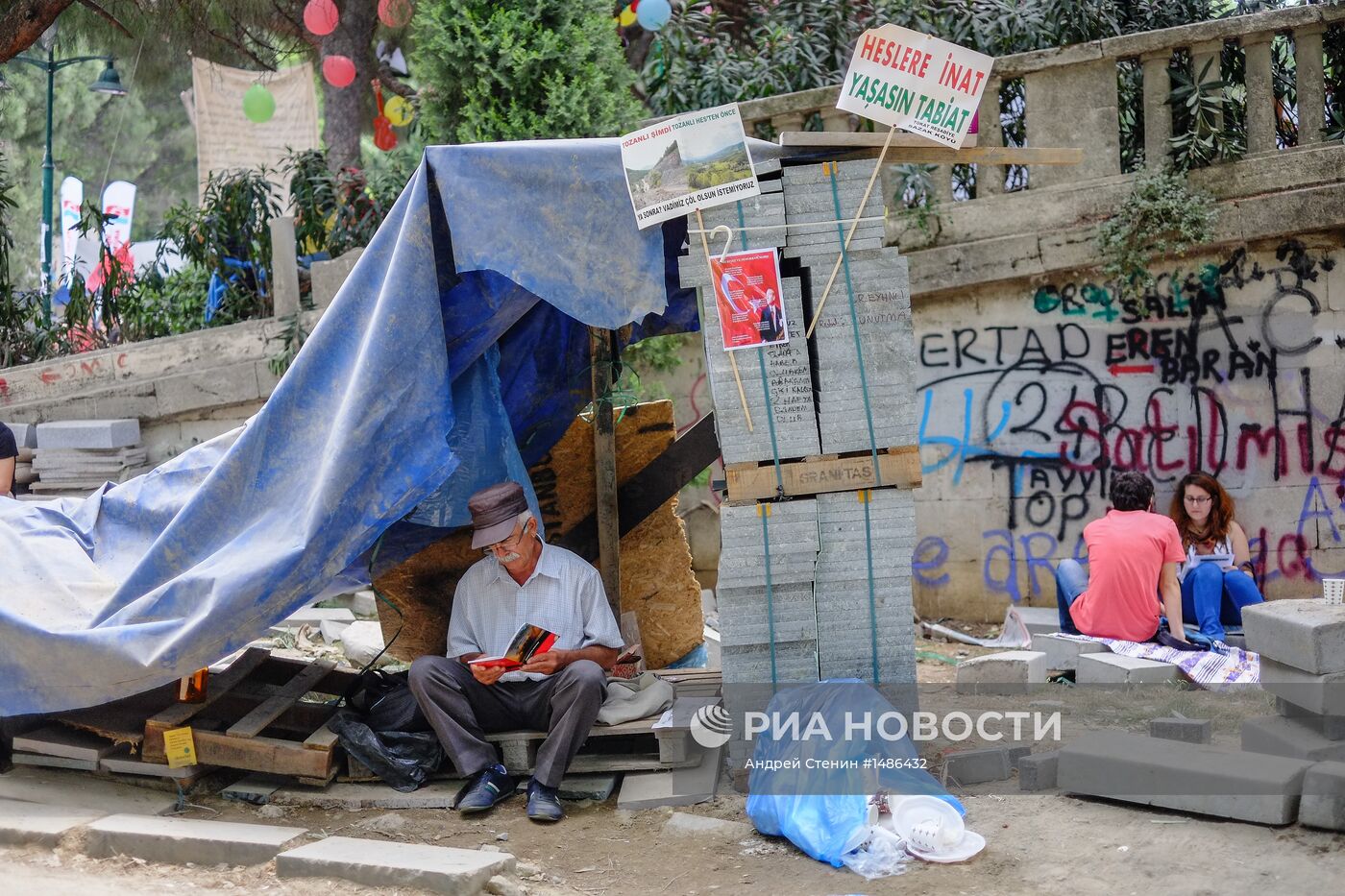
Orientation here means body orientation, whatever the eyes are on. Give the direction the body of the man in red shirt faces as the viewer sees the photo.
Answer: away from the camera

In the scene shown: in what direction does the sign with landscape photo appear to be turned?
toward the camera

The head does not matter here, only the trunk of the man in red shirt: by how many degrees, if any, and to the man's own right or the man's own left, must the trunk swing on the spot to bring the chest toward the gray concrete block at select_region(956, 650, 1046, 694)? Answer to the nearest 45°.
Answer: approximately 135° to the man's own left

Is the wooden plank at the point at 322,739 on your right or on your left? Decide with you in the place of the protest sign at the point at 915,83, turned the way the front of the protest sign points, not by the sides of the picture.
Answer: on your right

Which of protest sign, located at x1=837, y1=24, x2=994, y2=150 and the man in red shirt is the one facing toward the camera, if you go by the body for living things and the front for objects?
the protest sign

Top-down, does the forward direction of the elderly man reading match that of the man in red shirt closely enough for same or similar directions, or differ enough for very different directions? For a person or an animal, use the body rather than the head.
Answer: very different directions

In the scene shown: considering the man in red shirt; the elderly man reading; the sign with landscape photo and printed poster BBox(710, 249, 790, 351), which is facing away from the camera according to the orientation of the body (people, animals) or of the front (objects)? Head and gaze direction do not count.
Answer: the man in red shirt

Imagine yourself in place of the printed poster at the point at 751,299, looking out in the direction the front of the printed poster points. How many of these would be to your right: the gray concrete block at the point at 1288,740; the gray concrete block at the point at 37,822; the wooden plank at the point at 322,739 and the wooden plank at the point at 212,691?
3

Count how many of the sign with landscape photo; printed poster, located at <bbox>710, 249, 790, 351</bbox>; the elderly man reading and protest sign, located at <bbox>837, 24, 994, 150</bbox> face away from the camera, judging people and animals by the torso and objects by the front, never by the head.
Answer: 0

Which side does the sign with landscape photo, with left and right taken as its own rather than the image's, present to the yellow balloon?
back

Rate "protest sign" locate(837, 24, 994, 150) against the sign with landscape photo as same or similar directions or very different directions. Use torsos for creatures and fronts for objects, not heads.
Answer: same or similar directions

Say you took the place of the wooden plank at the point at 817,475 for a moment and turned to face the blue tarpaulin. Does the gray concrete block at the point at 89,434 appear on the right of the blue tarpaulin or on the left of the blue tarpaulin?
right

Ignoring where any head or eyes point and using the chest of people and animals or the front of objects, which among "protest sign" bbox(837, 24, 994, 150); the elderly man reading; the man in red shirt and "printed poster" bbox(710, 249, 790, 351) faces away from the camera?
the man in red shirt

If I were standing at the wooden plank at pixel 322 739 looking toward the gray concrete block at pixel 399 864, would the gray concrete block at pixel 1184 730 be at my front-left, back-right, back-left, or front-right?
front-left

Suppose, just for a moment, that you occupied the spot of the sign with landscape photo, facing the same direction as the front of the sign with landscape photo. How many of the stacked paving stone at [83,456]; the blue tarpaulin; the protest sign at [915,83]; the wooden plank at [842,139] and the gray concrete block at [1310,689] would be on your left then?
3

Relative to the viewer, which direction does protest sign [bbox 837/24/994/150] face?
toward the camera

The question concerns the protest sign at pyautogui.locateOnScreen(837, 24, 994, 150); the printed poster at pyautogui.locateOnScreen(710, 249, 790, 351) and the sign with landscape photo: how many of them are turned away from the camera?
0
